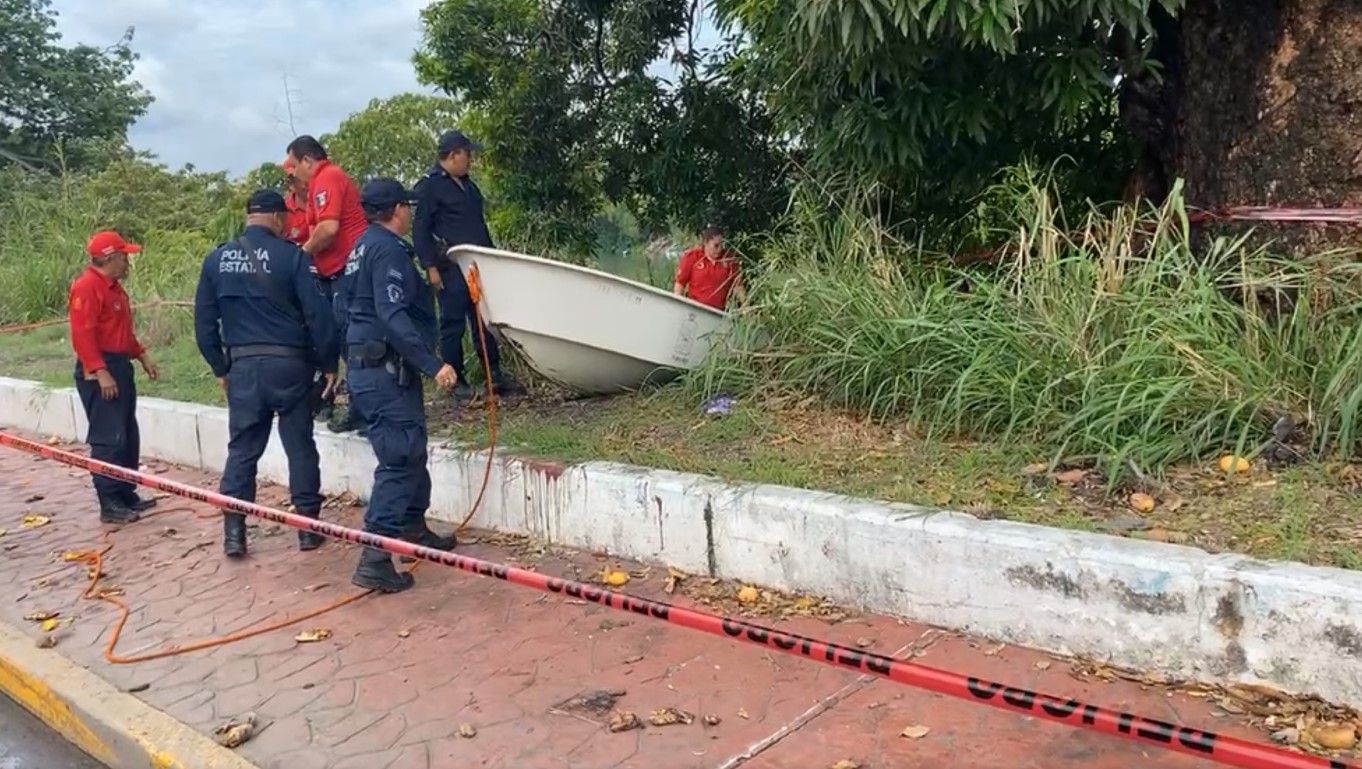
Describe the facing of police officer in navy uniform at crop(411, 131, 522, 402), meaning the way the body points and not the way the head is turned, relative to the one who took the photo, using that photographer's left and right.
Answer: facing the viewer and to the right of the viewer

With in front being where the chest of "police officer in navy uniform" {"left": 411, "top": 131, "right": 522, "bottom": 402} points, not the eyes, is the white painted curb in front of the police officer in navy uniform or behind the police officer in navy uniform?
in front

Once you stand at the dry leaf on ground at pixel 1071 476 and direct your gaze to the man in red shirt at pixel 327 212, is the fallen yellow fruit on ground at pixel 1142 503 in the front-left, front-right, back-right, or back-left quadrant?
back-left

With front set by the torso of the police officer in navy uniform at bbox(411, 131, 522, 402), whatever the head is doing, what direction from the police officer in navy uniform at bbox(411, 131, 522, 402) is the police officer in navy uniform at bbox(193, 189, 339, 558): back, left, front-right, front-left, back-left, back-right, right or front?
right

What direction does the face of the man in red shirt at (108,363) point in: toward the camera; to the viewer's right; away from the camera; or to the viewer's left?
to the viewer's right

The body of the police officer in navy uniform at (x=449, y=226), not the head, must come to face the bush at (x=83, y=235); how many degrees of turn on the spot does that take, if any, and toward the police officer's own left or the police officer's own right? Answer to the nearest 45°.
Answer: approximately 180°

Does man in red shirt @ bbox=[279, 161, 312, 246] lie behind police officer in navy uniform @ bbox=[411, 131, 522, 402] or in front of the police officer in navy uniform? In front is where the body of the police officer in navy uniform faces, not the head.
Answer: behind

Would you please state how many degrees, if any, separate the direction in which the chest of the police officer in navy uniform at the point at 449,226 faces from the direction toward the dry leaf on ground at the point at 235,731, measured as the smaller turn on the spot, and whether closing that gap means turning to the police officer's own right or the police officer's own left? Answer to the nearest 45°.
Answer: approximately 45° to the police officer's own right

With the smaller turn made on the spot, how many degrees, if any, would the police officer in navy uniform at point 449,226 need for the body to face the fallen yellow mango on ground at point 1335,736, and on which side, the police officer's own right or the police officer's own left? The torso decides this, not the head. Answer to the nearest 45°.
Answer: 0° — they already face it

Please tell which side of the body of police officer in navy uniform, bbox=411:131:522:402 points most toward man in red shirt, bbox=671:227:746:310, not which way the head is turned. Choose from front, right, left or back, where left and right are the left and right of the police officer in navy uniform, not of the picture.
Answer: left

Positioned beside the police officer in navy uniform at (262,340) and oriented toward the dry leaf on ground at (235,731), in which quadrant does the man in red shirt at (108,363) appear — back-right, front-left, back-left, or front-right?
back-right

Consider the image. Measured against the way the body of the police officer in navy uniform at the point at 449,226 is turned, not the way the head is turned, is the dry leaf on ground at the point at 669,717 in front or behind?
in front

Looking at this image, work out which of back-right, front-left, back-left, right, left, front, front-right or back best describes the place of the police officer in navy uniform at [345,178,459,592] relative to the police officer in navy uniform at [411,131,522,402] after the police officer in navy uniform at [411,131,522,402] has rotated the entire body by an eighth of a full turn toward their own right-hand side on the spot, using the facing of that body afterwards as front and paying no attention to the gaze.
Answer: front

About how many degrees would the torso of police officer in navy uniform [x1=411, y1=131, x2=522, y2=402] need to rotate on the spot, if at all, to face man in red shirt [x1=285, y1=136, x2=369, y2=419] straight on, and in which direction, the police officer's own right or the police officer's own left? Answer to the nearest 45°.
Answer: approximately 135° to the police officer's own right

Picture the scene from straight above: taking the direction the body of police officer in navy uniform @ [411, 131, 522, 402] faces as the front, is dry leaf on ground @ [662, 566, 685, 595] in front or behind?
in front

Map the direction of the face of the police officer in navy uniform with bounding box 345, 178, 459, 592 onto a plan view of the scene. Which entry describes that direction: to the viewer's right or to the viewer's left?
to the viewer's right
